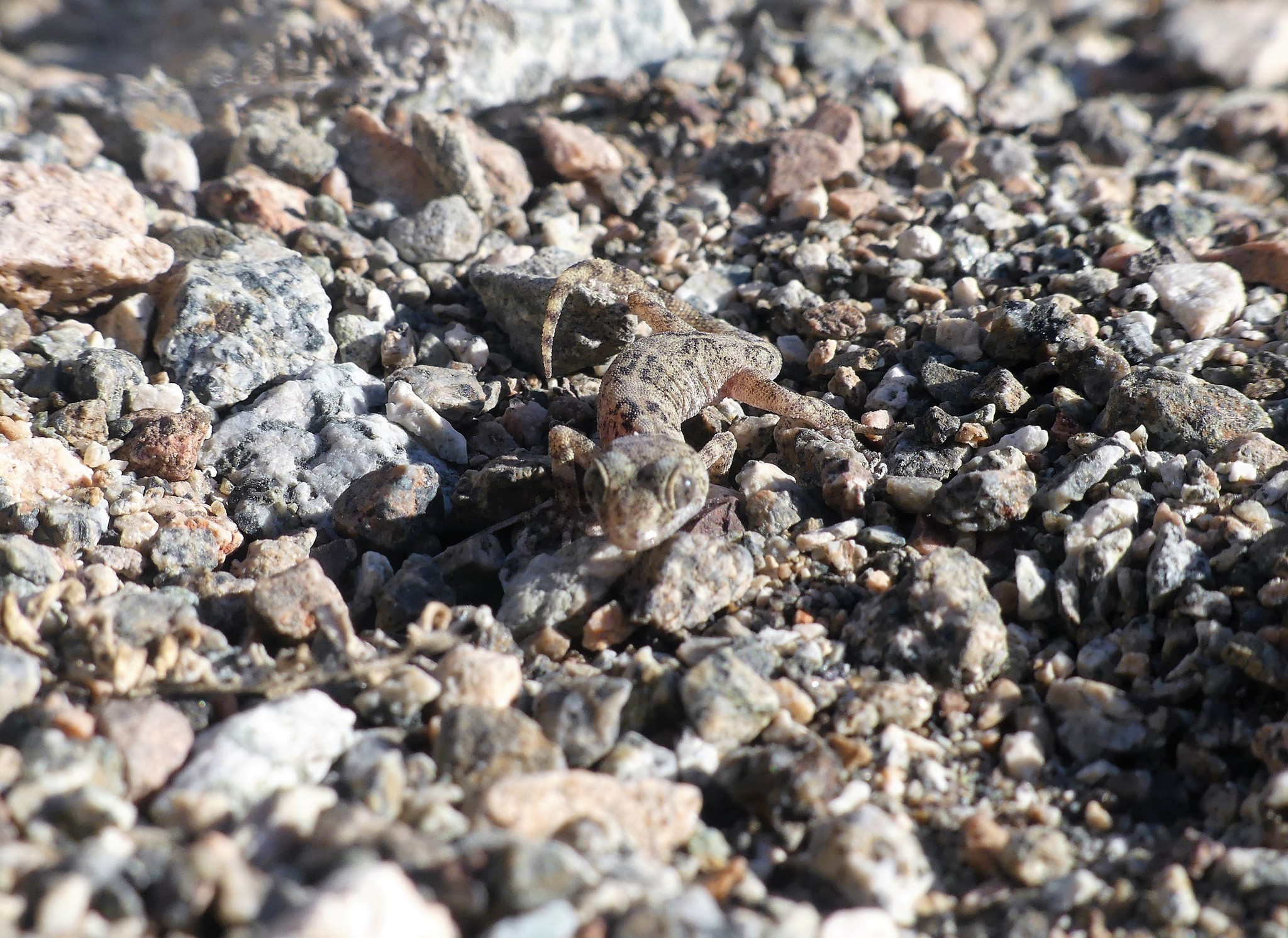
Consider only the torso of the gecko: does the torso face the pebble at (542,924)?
yes

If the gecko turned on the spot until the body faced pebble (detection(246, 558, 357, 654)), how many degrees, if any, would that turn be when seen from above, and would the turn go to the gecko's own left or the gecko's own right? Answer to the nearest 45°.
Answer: approximately 45° to the gecko's own right

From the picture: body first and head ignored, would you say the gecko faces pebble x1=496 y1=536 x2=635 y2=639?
yes

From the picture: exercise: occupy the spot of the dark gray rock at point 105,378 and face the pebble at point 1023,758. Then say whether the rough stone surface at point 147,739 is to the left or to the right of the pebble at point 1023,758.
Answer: right

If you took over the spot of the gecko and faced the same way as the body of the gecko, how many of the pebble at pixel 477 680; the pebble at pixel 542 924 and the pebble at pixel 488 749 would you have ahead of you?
3

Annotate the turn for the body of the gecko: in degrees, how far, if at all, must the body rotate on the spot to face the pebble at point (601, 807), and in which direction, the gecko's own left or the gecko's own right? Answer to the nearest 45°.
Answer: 0° — it already faces it

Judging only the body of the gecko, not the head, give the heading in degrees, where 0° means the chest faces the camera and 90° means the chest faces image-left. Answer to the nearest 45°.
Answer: approximately 0°

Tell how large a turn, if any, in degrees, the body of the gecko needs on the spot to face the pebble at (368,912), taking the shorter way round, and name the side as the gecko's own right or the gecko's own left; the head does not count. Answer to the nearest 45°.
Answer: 0° — it already faces it

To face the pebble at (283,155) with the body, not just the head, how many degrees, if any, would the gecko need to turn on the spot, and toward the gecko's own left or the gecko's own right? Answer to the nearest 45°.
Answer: approximately 135° to the gecko's own right

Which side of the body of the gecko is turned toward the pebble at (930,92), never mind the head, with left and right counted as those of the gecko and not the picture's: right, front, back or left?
back

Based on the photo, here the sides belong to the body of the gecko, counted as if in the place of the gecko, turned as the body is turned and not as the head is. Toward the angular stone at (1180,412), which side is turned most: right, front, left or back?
left

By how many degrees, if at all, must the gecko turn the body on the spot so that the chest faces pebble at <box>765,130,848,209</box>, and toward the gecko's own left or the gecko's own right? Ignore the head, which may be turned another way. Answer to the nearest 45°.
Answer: approximately 180°
